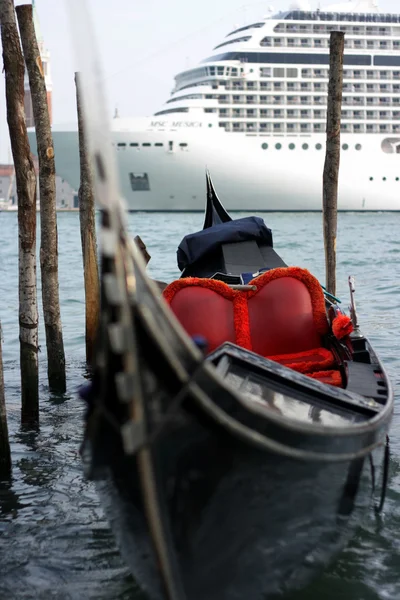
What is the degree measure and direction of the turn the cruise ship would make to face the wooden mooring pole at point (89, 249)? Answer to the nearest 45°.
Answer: approximately 90° to its left

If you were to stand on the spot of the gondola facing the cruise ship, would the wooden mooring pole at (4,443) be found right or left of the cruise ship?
left

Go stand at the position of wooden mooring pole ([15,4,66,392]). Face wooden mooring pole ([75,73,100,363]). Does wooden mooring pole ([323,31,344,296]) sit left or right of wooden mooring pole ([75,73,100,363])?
right

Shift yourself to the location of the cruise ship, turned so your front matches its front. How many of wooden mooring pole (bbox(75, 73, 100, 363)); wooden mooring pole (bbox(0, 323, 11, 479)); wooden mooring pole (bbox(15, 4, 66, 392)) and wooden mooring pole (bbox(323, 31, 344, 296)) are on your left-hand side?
4

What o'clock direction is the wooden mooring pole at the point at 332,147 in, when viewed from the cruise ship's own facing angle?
The wooden mooring pole is roughly at 9 o'clock from the cruise ship.

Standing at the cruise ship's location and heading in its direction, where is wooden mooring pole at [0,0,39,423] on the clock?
The wooden mooring pole is roughly at 9 o'clock from the cruise ship.

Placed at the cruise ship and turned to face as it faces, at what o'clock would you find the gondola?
The gondola is roughly at 9 o'clock from the cruise ship.

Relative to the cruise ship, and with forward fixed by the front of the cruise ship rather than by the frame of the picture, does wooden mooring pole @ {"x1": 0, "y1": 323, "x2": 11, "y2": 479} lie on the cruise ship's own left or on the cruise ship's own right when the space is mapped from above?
on the cruise ship's own left

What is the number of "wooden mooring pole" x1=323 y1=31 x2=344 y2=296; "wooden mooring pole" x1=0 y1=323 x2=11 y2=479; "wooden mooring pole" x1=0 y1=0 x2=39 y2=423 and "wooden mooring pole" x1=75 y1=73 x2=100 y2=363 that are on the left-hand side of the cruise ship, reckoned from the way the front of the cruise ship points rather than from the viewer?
4

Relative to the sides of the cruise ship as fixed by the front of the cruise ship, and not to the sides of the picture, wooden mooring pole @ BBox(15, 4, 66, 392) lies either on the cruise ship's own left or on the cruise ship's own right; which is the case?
on the cruise ship's own left

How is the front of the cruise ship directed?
to the viewer's left
